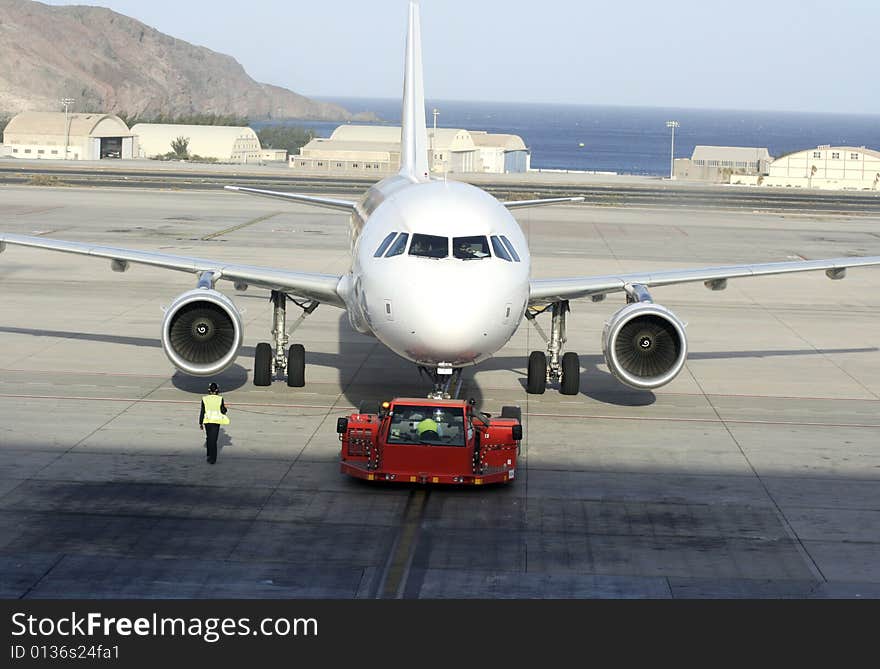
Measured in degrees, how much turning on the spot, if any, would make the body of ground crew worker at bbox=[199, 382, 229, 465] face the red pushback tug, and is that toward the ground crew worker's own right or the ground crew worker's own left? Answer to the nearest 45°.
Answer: approximately 90° to the ground crew worker's own right

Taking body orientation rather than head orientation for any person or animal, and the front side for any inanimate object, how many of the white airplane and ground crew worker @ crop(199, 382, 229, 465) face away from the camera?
1

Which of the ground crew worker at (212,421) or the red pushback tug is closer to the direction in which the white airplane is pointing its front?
the red pushback tug

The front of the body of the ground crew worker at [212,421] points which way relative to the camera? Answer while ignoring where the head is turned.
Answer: away from the camera

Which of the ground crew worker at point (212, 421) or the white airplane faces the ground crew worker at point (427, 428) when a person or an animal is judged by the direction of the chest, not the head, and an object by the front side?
the white airplane

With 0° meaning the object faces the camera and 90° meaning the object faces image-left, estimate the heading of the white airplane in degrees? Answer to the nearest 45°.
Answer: approximately 0°

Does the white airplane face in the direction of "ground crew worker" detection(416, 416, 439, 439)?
yes

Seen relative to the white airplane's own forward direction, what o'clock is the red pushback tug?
The red pushback tug is roughly at 12 o'clock from the white airplane.
